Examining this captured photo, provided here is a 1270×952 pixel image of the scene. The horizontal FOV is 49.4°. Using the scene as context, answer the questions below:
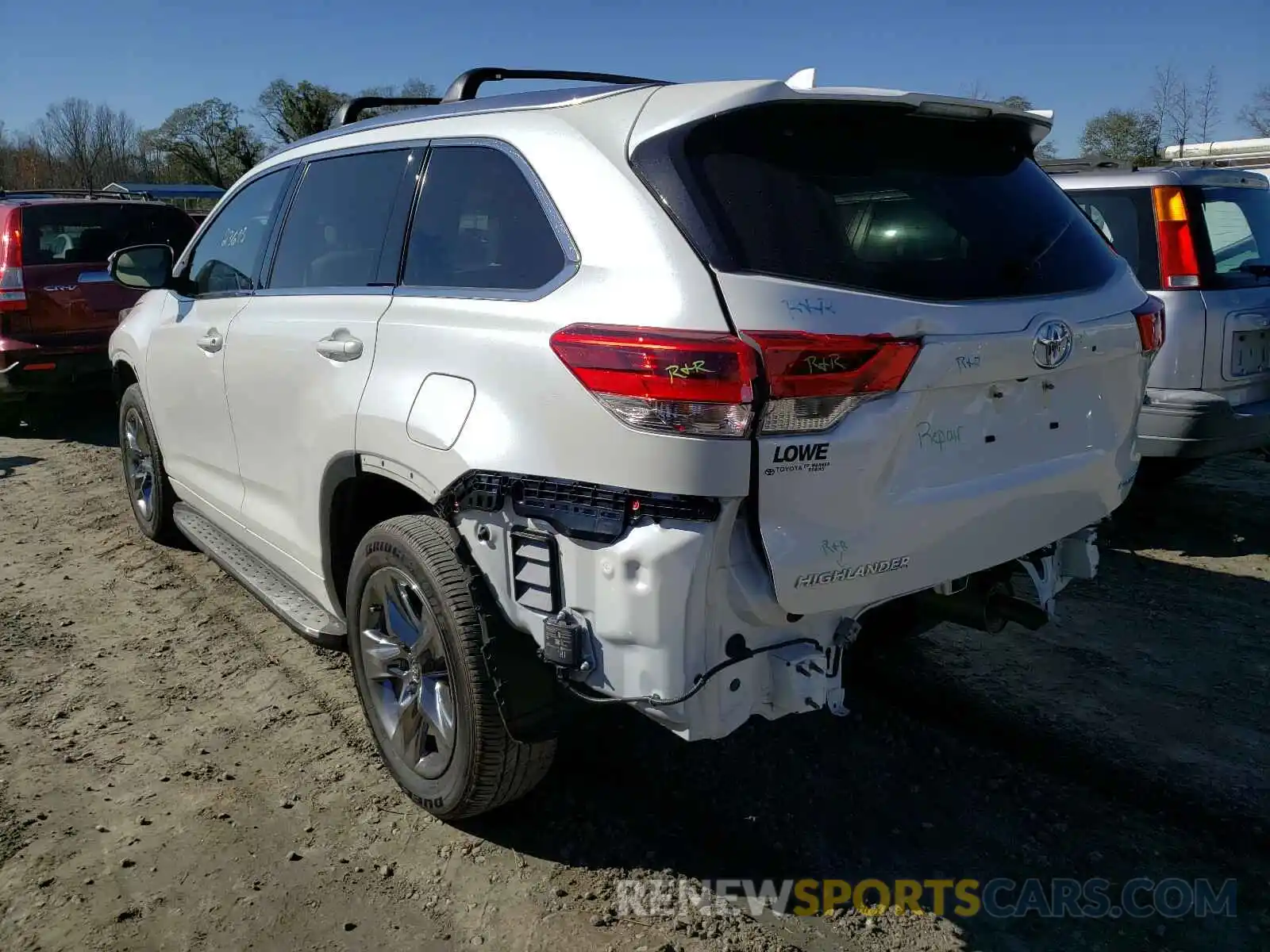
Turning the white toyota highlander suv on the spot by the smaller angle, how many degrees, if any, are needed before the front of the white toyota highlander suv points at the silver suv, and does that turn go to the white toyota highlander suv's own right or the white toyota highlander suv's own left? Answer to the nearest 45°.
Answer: approximately 90° to the white toyota highlander suv's own right

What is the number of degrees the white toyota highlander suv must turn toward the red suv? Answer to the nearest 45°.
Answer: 0° — it already faces it

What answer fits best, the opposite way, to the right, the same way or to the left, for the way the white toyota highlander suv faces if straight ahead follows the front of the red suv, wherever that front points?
the same way

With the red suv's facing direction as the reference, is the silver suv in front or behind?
behind

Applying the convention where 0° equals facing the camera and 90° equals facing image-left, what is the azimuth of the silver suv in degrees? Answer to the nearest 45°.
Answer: approximately 135°

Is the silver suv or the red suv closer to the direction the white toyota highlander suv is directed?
the red suv

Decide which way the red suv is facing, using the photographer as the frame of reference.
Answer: facing away from the viewer

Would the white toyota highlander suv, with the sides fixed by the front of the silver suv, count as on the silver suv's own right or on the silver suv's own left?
on the silver suv's own left

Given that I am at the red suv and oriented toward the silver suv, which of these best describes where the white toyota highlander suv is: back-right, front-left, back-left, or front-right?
front-right

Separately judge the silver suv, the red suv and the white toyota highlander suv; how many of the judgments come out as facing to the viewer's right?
0

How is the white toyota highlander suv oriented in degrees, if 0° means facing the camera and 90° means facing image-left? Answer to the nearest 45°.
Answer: approximately 135°

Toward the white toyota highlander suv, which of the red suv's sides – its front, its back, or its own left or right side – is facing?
back

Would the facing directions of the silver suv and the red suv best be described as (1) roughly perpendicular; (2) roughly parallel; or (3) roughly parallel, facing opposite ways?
roughly parallel

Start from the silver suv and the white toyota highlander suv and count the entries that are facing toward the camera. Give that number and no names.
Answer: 0

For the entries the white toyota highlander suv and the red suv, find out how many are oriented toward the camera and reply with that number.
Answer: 0
